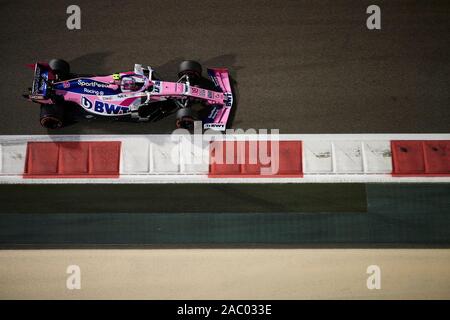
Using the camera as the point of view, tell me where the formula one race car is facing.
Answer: facing to the right of the viewer

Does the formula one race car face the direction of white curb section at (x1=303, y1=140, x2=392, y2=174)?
yes
